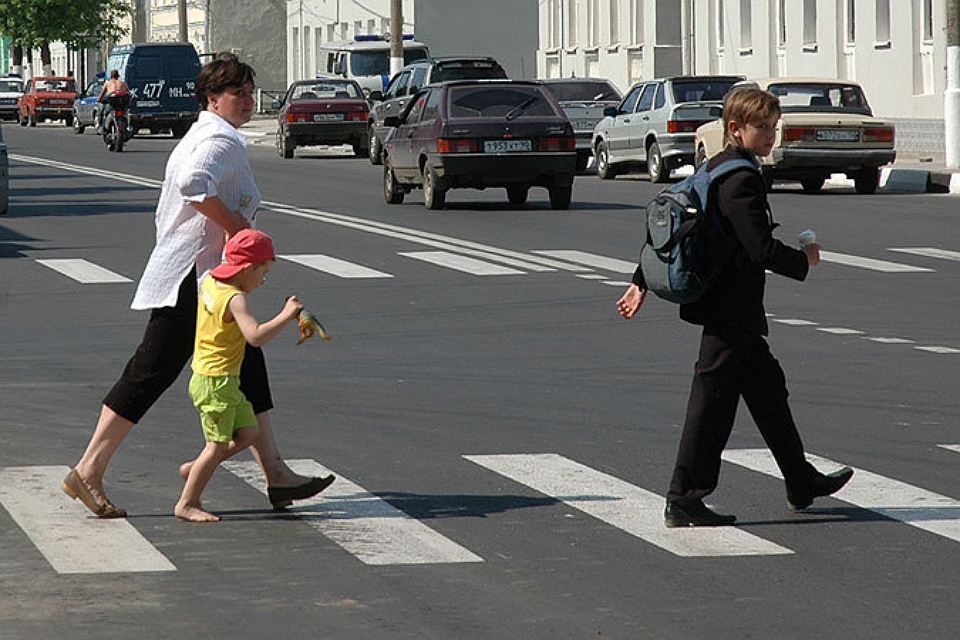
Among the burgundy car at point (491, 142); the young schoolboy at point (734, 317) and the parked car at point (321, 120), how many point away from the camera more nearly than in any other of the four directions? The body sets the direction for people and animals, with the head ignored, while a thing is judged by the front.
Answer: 2

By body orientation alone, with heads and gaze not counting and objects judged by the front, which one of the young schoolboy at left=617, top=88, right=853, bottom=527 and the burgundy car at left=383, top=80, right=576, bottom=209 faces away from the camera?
the burgundy car

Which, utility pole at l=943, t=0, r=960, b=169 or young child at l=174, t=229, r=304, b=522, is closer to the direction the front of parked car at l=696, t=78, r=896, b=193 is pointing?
the utility pole

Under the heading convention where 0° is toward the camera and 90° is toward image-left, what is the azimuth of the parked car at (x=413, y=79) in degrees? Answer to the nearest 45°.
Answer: approximately 135°

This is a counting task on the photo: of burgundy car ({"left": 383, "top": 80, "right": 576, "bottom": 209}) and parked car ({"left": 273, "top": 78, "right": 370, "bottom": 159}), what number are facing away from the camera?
2

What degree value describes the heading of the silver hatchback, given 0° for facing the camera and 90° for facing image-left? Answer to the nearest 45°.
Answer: approximately 135°

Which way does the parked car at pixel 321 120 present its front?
away from the camera

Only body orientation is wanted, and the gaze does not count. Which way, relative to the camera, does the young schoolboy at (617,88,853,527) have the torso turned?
to the viewer's right

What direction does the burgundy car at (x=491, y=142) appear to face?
away from the camera

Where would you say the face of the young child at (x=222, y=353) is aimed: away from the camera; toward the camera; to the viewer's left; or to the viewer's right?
to the viewer's right

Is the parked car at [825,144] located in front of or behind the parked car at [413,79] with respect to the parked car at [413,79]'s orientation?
behind

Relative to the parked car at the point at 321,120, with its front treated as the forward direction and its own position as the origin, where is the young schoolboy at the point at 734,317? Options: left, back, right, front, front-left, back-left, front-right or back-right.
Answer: back

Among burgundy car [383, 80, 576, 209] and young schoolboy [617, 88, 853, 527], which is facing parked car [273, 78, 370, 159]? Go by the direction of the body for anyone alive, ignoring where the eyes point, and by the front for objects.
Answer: the burgundy car

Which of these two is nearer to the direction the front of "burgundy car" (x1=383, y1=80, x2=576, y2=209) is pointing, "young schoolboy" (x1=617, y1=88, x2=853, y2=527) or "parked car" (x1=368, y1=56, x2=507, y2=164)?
the parked car

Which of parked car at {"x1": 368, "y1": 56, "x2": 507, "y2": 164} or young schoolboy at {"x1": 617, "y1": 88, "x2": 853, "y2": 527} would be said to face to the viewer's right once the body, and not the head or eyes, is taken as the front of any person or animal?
the young schoolboy
